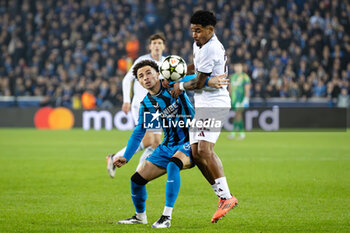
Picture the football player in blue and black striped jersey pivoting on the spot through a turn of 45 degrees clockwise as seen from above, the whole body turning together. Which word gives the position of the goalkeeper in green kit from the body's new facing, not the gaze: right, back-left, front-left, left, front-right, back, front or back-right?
right

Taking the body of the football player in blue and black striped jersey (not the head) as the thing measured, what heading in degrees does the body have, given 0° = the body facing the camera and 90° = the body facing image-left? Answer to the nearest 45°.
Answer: approximately 45°
